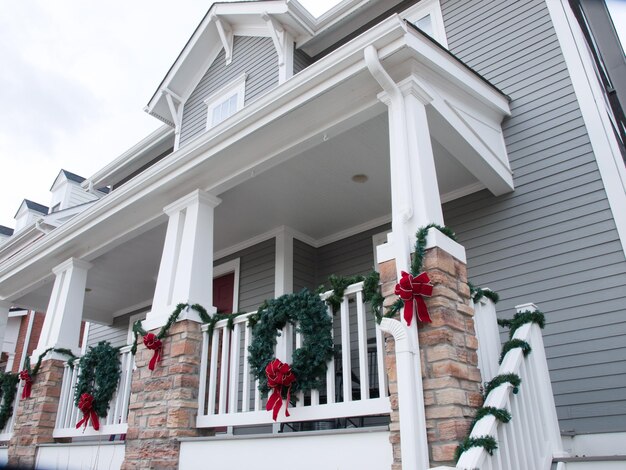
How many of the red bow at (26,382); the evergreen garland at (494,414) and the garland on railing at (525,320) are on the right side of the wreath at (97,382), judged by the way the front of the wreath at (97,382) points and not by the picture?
1

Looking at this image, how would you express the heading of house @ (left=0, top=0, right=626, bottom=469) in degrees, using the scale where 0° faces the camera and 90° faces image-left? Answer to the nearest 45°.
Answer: approximately 45°

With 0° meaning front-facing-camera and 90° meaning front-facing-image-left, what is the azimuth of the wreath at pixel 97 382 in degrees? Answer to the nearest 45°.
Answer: approximately 45°

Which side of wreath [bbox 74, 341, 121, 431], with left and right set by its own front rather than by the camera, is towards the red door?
back

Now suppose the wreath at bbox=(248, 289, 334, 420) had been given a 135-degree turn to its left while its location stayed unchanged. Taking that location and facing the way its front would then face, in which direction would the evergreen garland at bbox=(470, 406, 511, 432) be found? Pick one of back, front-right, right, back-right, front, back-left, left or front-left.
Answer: front-right

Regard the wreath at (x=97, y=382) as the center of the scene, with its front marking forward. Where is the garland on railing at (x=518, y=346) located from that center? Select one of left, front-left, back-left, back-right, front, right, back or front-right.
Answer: left

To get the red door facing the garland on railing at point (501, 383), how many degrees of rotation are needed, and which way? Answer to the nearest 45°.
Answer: approximately 45° to its left

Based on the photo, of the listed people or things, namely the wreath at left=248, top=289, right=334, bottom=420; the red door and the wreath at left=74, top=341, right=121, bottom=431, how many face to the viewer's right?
0

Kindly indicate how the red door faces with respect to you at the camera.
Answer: facing the viewer and to the left of the viewer
